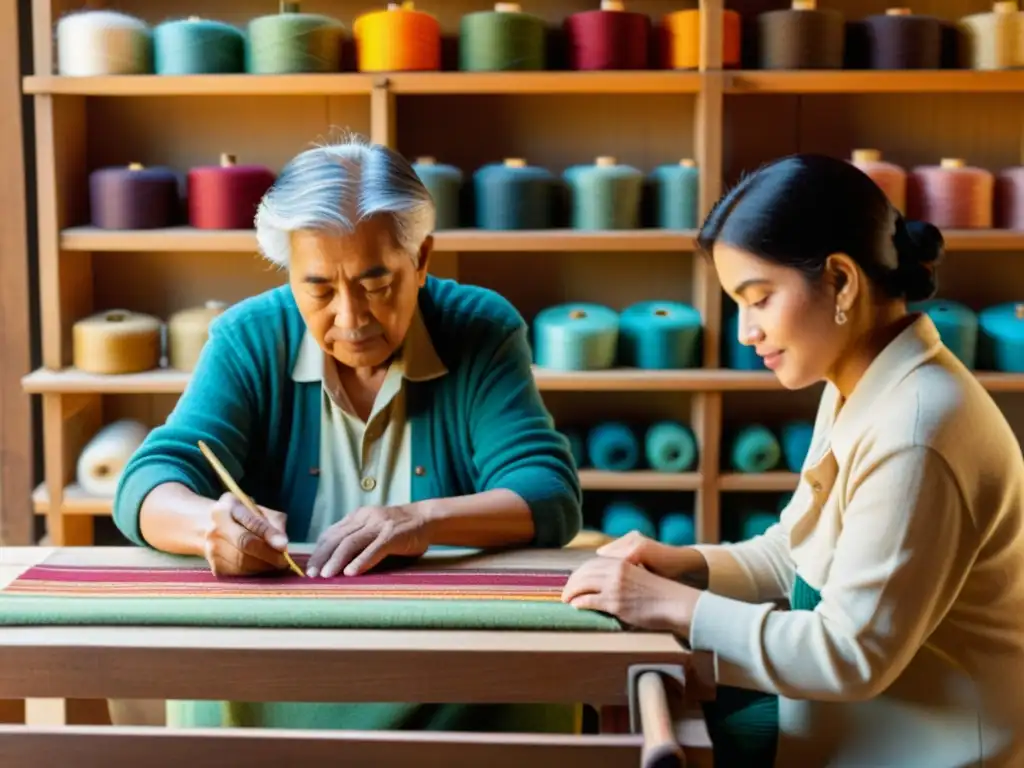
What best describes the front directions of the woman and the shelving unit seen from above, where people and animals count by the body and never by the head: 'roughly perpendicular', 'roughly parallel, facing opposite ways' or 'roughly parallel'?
roughly perpendicular

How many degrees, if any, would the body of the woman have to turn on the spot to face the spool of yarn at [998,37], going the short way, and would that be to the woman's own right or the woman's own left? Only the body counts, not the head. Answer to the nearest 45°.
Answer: approximately 90° to the woman's own right

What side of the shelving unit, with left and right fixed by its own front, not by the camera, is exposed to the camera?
front

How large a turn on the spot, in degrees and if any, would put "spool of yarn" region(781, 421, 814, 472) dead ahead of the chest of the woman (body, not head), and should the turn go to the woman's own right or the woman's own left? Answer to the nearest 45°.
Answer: approximately 90° to the woman's own right

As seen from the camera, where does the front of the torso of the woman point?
to the viewer's left

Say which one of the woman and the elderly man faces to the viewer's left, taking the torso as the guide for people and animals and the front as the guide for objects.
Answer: the woman

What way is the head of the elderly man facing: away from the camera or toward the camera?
toward the camera

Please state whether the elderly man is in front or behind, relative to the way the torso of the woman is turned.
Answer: in front

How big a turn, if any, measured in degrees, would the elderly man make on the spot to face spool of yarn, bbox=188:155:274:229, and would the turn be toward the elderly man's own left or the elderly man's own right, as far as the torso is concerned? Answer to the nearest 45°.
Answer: approximately 180°

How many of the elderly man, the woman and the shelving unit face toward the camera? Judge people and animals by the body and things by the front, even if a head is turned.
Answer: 2

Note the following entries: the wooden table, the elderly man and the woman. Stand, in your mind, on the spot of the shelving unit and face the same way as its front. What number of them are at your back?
0

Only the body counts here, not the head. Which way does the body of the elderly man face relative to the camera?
toward the camera

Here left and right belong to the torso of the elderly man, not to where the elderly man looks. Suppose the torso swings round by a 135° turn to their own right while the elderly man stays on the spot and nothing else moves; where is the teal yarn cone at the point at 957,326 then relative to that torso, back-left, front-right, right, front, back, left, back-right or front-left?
right

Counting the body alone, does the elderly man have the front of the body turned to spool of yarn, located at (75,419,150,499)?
no

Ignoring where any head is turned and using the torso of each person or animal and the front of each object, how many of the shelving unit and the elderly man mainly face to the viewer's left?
0

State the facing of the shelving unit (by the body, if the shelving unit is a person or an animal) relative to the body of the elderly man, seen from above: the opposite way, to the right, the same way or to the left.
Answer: the same way

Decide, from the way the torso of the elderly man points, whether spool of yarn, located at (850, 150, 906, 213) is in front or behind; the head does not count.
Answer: behind

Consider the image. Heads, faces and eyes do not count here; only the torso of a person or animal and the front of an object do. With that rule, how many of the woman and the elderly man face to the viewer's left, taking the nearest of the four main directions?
1
